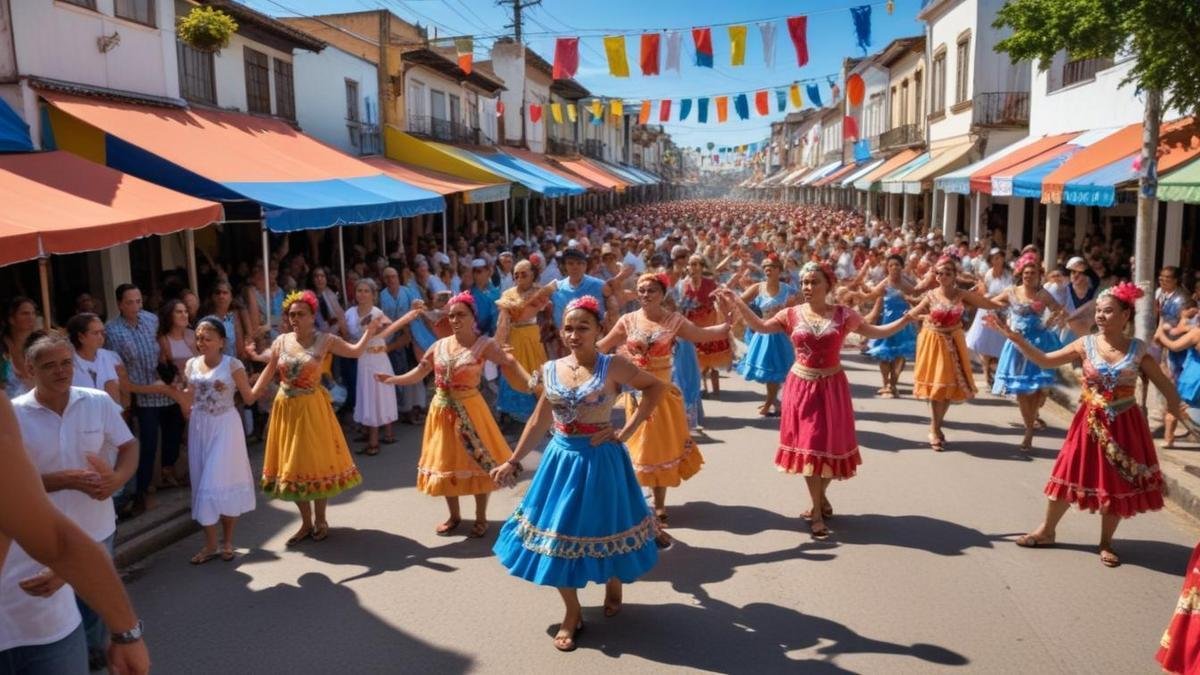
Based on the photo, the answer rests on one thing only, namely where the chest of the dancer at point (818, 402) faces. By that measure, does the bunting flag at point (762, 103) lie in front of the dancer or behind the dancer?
behind

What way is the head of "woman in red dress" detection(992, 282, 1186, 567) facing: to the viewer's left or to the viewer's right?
to the viewer's left

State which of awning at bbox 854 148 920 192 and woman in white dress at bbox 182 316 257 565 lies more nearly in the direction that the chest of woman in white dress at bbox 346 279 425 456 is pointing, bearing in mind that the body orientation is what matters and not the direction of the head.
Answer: the woman in white dress

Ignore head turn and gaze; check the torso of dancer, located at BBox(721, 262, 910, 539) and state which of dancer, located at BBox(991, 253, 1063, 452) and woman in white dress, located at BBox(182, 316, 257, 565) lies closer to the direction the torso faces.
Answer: the woman in white dress

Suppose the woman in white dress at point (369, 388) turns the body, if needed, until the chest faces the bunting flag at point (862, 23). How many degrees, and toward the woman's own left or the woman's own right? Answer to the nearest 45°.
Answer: approximately 135° to the woman's own left

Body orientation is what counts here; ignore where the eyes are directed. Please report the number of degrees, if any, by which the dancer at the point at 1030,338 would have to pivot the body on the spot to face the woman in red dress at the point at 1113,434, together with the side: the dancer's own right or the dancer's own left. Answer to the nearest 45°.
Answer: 0° — they already face them

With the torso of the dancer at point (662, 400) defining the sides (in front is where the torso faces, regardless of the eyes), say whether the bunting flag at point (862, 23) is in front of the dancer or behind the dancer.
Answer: behind

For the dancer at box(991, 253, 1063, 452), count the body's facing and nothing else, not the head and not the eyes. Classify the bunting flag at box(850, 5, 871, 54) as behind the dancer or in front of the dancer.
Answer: behind

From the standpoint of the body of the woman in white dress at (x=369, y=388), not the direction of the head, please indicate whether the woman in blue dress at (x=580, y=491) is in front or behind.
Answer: in front
